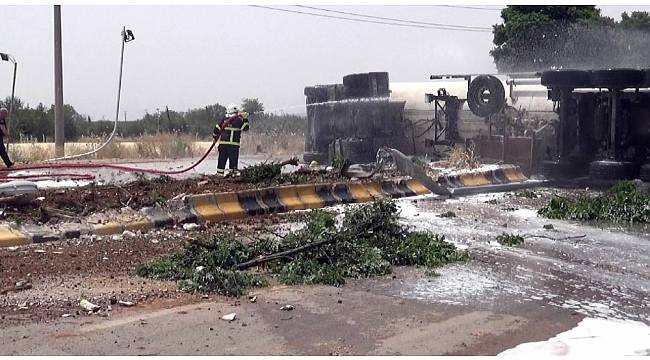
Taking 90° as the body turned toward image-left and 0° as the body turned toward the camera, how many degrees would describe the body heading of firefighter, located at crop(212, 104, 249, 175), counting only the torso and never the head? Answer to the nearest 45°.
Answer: approximately 225°

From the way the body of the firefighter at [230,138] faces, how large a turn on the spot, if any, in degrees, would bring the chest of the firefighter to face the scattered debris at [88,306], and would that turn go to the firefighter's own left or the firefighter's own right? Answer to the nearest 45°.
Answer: approximately 135° to the firefighter's own right

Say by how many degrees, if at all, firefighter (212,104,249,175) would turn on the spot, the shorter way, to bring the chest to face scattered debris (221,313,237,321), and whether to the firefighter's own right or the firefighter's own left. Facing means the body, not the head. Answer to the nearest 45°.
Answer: approximately 135° to the firefighter's own right

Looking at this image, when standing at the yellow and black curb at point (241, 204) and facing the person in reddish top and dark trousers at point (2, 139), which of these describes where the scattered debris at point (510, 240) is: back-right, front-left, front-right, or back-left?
back-right

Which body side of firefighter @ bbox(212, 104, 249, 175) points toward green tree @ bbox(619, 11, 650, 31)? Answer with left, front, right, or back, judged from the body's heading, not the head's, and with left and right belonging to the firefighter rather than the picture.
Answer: front

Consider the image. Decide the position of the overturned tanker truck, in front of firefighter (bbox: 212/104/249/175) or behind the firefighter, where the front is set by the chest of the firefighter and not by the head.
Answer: in front

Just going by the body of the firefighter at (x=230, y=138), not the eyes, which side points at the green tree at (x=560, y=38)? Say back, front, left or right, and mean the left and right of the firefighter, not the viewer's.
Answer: front
